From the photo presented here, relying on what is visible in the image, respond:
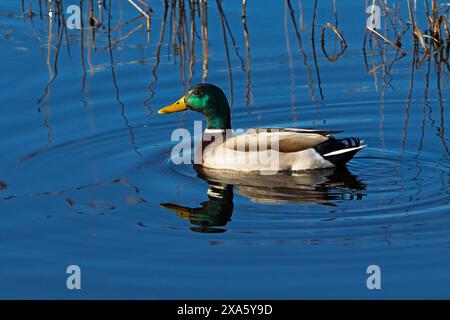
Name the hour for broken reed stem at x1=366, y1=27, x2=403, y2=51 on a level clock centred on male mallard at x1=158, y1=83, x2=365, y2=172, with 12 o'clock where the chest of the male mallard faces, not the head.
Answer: The broken reed stem is roughly at 4 o'clock from the male mallard.

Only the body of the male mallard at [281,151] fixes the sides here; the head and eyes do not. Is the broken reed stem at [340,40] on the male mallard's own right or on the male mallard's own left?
on the male mallard's own right

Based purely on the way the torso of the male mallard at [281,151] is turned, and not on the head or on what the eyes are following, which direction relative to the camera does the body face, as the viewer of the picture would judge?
to the viewer's left
